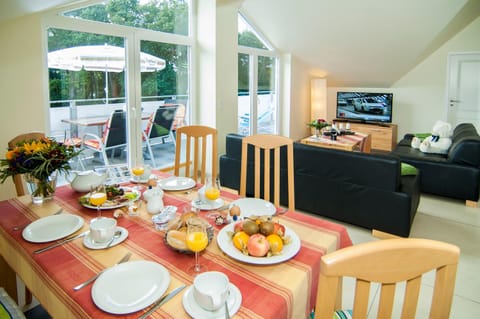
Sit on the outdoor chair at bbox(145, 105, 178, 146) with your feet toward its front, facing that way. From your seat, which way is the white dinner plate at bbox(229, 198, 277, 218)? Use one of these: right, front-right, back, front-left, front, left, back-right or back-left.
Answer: back-left

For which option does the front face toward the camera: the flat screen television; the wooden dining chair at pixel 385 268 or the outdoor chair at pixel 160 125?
the flat screen television

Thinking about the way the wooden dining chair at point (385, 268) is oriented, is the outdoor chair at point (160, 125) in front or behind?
in front

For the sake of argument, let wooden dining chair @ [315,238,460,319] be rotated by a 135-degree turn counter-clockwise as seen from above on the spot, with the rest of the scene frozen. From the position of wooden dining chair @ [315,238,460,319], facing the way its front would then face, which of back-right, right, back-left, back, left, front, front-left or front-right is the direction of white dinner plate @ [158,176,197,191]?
back-right

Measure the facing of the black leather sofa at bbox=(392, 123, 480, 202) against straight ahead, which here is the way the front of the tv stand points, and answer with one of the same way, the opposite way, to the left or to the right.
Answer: to the right

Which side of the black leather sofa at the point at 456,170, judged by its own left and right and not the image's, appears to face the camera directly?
left

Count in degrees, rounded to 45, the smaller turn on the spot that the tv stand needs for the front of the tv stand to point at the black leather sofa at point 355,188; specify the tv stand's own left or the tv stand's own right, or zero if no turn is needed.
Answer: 0° — it already faces it

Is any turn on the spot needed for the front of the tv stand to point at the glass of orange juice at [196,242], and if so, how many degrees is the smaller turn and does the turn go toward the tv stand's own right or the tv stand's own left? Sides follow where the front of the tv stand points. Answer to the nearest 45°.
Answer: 0° — it already faces it

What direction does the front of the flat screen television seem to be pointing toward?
toward the camera

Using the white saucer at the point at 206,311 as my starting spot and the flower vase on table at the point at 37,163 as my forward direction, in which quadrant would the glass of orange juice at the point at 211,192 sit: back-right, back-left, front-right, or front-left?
front-right

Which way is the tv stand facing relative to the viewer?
toward the camera

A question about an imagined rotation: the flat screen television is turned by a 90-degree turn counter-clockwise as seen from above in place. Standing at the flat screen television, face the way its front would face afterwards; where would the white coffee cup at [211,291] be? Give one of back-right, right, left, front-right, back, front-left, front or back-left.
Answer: right

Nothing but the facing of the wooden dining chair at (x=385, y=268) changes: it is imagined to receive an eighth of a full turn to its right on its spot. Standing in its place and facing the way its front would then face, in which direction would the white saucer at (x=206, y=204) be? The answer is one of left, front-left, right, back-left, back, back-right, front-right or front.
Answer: front-left

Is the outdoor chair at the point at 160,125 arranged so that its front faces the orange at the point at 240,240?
no

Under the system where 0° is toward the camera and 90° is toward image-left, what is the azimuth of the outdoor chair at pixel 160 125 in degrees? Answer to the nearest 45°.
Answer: approximately 135°

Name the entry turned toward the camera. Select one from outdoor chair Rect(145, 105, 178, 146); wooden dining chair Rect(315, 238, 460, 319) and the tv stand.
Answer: the tv stand

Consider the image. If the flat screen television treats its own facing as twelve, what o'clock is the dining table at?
The dining table is roughly at 12 o'clock from the flat screen television.

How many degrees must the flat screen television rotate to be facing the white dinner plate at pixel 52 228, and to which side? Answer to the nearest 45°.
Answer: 0° — it already faces it

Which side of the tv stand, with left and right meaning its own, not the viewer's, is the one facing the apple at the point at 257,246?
front
